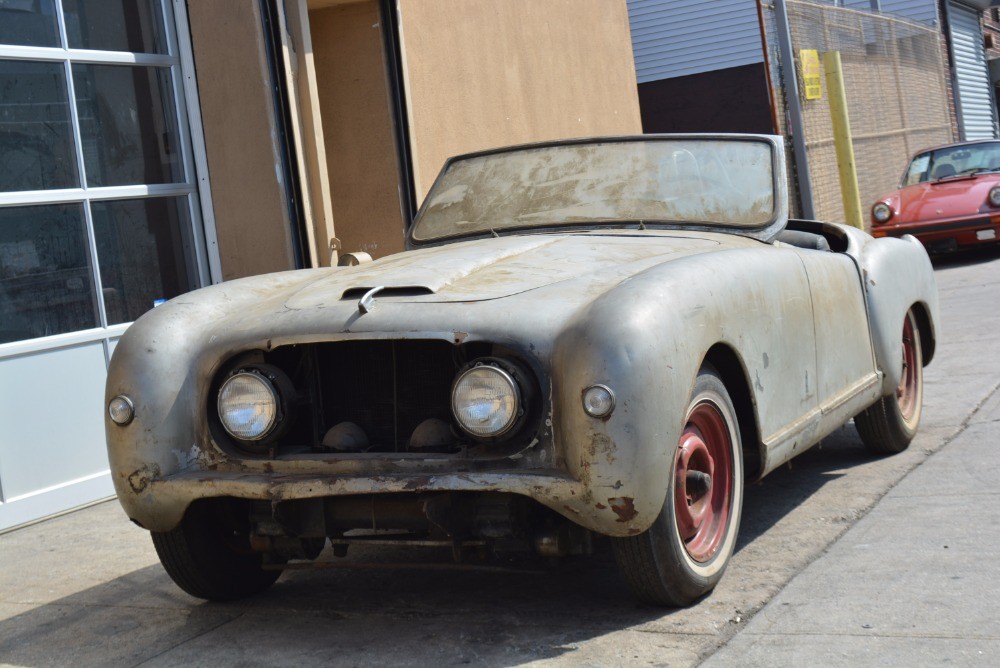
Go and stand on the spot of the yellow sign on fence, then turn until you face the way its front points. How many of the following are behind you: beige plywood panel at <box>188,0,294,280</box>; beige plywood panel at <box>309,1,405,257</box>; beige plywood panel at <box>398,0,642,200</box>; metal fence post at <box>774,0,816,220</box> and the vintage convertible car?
0

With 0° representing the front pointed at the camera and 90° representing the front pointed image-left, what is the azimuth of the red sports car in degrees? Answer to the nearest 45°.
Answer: approximately 45°

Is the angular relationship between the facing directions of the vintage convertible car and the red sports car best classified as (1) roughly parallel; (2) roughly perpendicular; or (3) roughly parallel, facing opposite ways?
roughly parallel

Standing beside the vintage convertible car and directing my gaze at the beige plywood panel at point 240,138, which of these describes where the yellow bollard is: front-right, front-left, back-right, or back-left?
front-right

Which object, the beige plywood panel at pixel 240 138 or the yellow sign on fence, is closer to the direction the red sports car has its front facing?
the beige plywood panel

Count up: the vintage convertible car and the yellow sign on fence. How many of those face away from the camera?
0

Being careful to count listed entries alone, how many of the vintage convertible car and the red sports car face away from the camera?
0

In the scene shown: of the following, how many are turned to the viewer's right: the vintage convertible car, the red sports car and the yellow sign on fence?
0

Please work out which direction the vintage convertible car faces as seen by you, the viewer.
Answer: facing the viewer and to the left of the viewer

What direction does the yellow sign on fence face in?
toward the camera

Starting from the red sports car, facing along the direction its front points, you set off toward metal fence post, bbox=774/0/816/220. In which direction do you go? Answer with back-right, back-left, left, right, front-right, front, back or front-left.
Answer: front

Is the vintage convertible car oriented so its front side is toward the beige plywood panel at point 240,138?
no

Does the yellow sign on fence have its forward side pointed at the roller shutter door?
no

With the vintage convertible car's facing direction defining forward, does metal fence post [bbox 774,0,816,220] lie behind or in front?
behind

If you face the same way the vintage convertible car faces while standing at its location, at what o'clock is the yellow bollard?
The yellow bollard is roughly at 5 o'clock from the vintage convertible car.

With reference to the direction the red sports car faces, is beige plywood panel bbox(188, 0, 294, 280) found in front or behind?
in front
